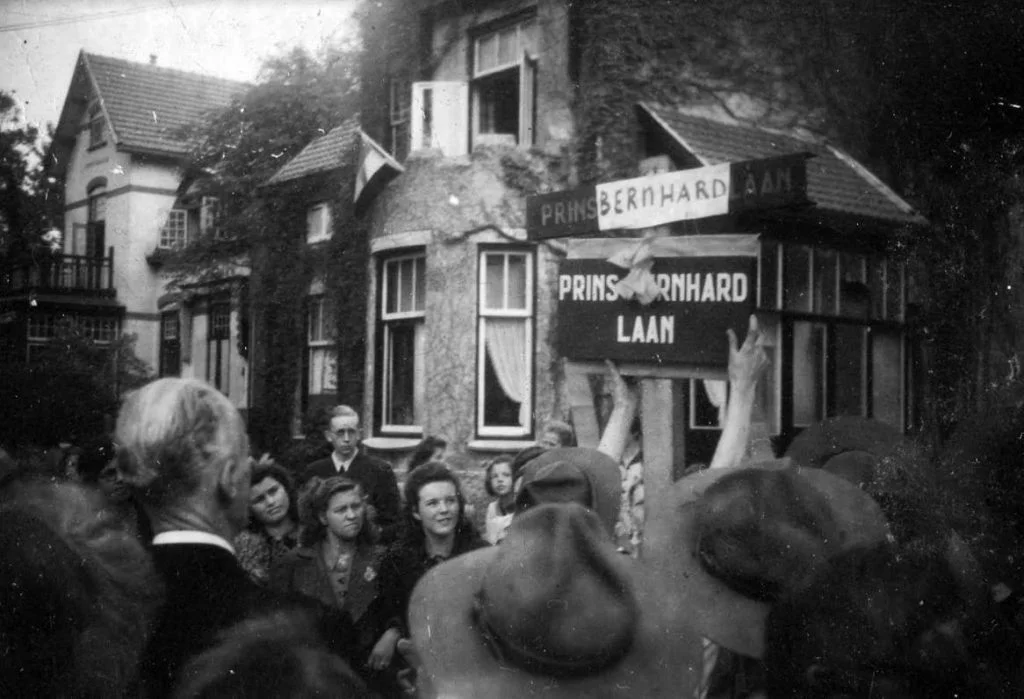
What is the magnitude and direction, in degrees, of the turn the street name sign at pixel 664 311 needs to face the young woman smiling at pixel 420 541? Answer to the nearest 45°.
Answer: approximately 90° to its right

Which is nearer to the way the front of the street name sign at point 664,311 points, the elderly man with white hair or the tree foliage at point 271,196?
the elderly man with white hair

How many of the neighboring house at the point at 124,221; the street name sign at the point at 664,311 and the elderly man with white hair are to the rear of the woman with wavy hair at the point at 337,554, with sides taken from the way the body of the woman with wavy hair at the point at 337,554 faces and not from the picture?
1

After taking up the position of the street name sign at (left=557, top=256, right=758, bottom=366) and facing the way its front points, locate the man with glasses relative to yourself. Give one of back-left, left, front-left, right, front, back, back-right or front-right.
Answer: back-right

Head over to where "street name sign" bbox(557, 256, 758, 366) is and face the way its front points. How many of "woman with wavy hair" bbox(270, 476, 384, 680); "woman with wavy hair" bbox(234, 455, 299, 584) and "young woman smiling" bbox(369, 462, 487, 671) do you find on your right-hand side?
3

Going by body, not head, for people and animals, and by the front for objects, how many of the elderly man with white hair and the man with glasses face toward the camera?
1

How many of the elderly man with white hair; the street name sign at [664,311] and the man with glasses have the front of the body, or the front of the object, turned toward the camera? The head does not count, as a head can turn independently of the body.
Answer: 2

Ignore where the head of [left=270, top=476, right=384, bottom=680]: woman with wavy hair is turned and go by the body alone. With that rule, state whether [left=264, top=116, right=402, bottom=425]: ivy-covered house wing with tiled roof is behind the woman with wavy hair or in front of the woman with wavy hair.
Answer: behind

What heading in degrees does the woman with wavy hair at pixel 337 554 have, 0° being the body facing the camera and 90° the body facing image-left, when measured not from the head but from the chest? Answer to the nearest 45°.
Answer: approximately 315°

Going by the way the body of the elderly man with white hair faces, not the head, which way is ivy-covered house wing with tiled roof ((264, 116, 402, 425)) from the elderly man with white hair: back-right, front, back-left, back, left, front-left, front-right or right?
front-left
